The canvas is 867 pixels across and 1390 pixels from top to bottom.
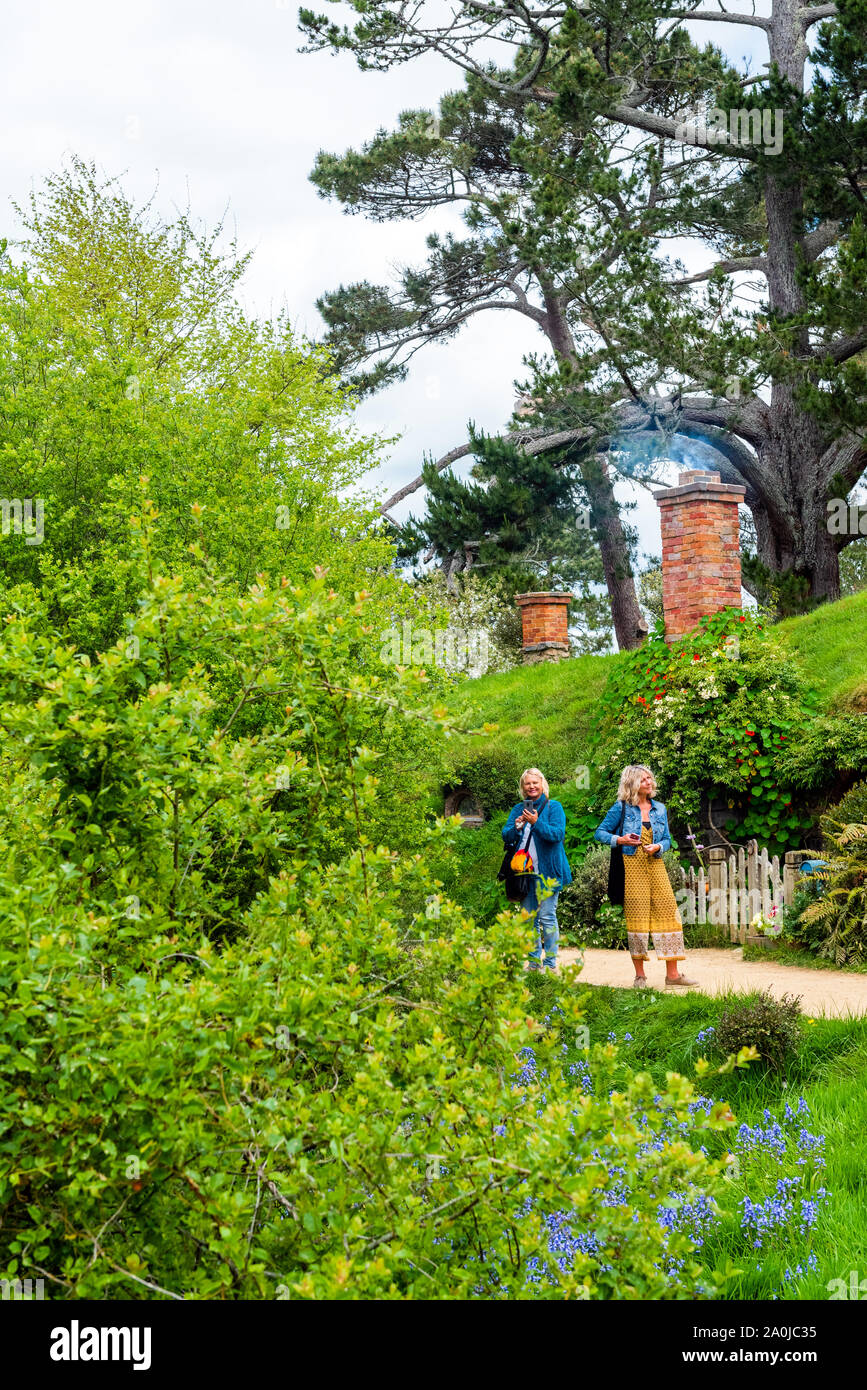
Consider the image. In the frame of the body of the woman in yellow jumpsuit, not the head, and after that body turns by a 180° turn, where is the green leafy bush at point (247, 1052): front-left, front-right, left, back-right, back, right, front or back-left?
back-left

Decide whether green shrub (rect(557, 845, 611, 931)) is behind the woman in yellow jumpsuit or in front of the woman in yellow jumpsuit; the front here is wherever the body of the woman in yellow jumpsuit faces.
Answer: behind

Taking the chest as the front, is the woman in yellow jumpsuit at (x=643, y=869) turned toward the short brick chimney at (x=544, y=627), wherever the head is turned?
no

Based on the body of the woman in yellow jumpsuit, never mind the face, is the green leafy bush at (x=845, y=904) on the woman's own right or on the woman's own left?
on the woman's own left

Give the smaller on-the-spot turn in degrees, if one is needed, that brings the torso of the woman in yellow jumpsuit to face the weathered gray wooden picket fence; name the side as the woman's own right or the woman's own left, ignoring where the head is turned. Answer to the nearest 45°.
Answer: approximately 135° to the woman's own left

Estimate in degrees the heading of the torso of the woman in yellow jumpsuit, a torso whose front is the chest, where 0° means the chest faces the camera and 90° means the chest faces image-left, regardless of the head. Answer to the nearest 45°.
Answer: approximately 315°

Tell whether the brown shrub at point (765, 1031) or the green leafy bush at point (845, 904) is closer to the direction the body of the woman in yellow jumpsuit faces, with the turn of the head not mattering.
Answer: the brown shrub

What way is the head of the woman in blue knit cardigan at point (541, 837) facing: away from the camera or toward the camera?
toward the camera

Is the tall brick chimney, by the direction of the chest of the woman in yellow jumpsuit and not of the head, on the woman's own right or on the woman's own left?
on the woman's own left

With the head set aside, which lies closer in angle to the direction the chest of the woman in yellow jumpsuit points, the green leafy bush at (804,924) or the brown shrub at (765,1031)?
the brown shrub

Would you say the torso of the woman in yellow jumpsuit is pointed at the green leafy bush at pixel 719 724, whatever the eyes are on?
no

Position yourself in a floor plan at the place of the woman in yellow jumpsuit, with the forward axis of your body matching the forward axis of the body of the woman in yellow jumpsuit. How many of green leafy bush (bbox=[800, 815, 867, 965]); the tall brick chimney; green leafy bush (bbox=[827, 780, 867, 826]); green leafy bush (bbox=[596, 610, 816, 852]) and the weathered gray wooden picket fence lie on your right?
0
